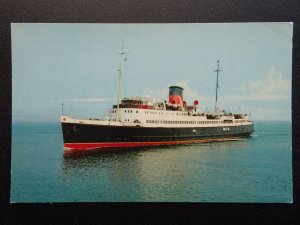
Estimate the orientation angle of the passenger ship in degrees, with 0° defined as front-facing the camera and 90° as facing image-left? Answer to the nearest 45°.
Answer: approximately 45°
